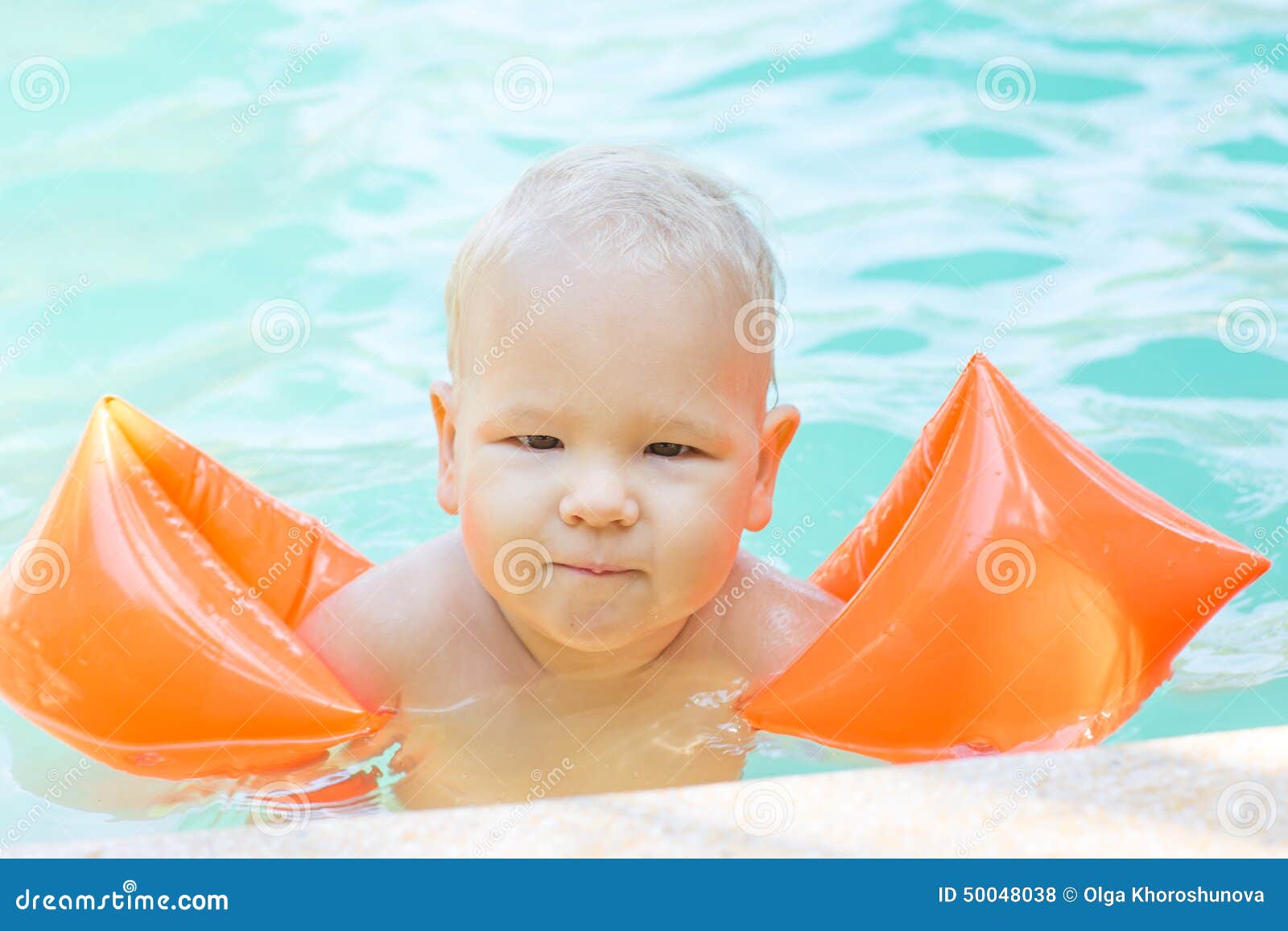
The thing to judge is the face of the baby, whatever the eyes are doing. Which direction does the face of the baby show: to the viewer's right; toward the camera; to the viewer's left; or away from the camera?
toward the camera

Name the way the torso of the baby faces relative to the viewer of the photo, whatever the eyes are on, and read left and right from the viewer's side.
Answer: facing the viewer
